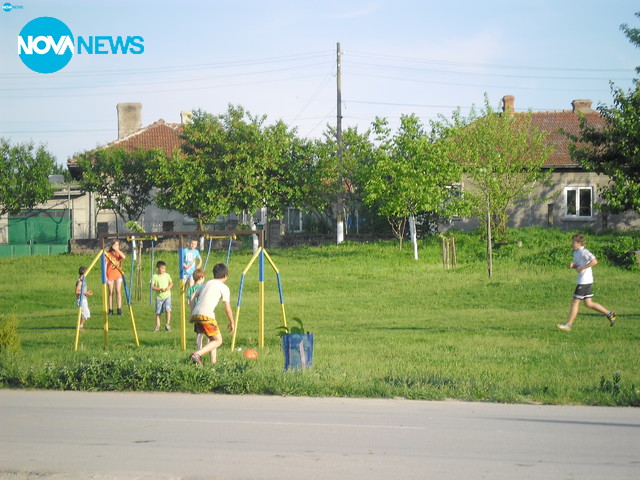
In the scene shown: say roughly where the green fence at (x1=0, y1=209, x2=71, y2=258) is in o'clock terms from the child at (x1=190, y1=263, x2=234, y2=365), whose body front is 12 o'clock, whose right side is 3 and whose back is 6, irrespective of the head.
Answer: The green fence is roughly at 10 o'clock from the child.

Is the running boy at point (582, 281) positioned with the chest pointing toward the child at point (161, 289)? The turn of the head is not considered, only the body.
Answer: yes

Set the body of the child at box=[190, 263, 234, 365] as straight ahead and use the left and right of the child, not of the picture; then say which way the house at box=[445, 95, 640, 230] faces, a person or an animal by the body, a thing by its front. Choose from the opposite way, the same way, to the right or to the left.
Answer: the opposite way

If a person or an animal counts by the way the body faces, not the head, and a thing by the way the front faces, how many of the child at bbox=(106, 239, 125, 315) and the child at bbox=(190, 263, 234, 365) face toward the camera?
1

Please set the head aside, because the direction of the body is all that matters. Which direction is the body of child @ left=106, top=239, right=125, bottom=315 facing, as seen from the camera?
toward the camera

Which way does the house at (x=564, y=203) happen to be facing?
toward the camera

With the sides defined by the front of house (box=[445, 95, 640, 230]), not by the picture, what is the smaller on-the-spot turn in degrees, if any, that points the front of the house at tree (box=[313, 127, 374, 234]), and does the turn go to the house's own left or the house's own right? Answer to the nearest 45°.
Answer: approximately 90° to the house's own right

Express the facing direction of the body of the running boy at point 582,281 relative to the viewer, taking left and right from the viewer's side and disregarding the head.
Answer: facing to the left of the viewer

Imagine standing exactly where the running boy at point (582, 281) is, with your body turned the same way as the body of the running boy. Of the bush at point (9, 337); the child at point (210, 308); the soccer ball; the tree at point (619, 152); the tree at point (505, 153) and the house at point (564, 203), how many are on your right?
3

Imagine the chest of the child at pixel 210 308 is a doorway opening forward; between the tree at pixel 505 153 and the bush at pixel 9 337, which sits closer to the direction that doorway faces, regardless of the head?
the tree

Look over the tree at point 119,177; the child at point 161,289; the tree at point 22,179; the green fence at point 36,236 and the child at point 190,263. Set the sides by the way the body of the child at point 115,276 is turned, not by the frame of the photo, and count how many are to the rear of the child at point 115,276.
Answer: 3

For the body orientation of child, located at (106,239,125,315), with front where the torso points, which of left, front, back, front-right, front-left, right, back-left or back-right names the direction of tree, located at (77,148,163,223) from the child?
back

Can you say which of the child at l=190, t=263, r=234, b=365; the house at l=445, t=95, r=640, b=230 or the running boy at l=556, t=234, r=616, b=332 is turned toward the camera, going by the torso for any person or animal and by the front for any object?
the house

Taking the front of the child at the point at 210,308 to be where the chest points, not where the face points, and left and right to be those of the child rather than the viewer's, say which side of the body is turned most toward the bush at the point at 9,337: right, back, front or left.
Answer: left

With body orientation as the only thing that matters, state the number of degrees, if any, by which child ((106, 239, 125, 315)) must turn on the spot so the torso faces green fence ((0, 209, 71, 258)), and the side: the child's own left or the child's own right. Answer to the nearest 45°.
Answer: approximately 180°
